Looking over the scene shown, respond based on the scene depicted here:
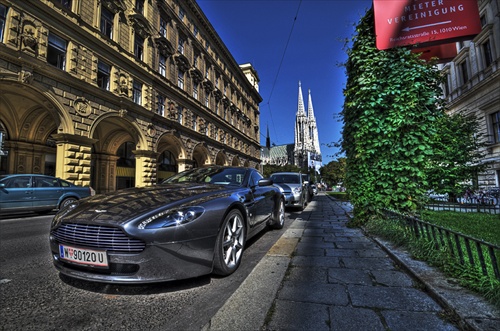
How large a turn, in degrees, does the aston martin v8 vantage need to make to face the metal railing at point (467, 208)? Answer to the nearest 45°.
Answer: approximately 135° to its left

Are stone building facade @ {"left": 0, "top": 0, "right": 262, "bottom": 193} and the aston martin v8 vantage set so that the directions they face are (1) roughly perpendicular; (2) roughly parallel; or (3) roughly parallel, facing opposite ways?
roughly perpendicular

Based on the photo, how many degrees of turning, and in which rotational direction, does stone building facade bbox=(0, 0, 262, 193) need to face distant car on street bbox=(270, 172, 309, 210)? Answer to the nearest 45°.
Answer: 0° — it already faces it

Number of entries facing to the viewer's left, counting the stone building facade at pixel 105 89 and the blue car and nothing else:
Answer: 1

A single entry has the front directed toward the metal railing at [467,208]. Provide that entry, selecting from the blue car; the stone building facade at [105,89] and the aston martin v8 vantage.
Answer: the stone building facade

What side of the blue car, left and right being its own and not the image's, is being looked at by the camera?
left

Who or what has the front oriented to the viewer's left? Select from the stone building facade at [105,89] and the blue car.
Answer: the blue car

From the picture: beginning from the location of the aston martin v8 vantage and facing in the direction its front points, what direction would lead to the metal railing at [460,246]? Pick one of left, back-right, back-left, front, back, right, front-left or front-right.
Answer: back-left

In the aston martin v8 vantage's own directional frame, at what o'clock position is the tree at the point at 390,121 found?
The tree is roughly at 7 o'clock from the aston martin v8 vantage.

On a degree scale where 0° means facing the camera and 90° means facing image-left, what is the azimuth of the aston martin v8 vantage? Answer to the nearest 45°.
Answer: approximately 45°

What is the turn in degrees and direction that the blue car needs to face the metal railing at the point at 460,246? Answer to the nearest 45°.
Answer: approximately 90° to its left

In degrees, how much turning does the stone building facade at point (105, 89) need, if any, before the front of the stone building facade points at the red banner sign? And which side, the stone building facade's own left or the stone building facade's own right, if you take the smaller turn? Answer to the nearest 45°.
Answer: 0° — it already faces it
